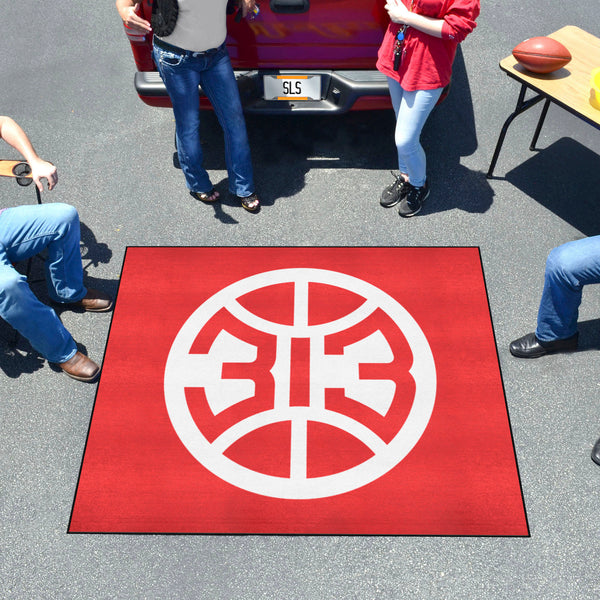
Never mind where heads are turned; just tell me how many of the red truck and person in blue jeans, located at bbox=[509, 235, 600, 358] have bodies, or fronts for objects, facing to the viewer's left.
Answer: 1

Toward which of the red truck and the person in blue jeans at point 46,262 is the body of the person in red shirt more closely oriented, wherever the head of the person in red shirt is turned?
the person in blue jeans

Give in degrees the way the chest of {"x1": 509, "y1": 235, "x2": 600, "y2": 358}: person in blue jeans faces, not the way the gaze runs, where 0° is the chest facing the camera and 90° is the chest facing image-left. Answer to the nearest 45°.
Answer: approximately 90°

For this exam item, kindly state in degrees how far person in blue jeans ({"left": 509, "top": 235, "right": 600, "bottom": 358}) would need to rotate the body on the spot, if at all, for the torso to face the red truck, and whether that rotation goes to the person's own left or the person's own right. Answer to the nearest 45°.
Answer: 0° — they already face it

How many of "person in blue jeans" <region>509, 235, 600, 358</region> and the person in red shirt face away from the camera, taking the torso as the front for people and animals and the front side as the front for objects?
0

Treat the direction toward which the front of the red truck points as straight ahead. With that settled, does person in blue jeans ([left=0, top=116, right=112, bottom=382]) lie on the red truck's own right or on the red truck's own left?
on the red truck's own left

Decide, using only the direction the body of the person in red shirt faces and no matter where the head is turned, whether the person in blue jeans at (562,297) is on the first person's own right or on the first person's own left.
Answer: on the first person's own left

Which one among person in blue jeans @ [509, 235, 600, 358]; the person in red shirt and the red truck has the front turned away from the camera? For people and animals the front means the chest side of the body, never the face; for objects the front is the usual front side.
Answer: the red truck

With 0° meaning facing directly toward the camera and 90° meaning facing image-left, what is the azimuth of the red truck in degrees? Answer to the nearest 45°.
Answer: approximately 180°

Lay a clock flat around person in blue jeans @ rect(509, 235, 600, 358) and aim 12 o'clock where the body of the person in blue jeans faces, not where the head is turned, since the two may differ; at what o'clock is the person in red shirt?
The person in red shirt is roughly at 1 o'clock from the person in blue jeans.

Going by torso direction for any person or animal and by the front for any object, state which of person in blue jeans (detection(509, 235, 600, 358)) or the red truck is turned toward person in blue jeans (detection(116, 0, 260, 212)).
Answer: person in blue jeans (detection(509, 235, 600, 358))

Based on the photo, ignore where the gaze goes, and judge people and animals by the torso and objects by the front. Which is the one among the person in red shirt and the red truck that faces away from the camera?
the red truck

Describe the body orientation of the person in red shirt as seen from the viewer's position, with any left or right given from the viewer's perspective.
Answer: facing the viewer and to the left of the viewer
